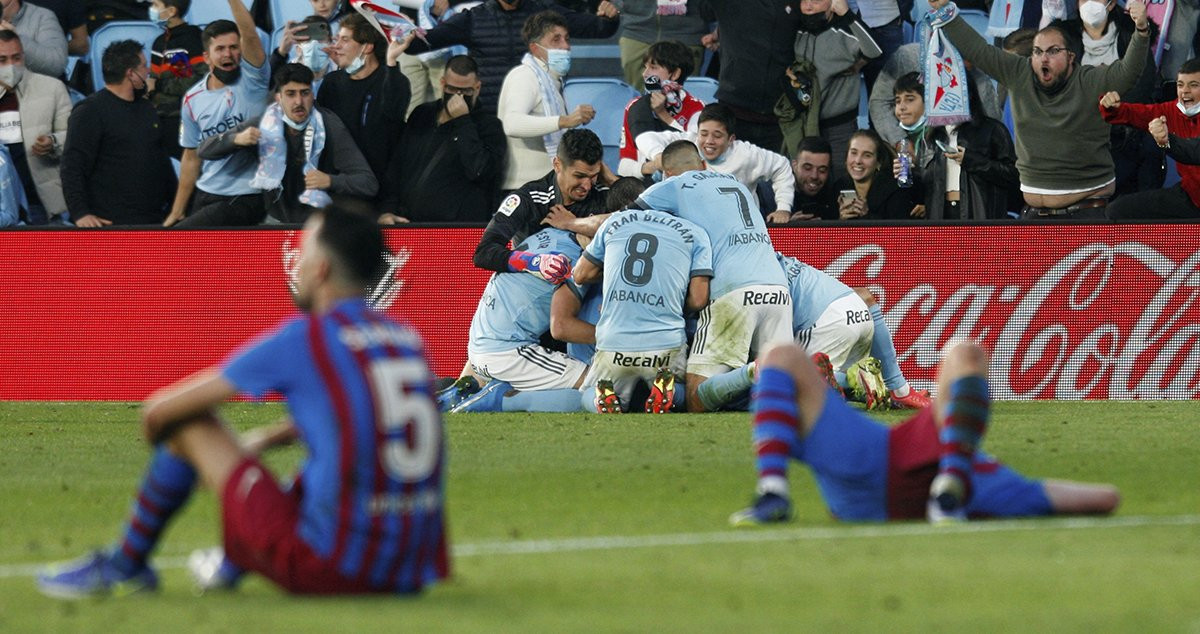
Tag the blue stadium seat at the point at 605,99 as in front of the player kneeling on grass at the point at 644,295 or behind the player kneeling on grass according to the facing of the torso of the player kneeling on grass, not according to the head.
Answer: in front

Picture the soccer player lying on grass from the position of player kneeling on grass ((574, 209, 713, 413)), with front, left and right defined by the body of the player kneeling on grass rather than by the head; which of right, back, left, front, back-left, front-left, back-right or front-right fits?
back

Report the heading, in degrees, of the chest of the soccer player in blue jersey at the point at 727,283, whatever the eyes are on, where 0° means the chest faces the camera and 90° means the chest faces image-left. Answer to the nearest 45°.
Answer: approximately 135°

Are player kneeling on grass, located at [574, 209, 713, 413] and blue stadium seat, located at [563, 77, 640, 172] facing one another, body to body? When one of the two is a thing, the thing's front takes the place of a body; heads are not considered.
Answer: yes

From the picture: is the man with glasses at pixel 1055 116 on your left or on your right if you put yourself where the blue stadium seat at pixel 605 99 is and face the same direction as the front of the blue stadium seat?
on your left

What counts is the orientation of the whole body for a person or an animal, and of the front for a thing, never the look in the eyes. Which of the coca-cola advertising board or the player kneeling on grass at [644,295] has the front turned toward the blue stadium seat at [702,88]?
the player kneeling on grass

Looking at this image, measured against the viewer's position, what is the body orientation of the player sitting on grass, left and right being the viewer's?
facing away from the viewer and to the left of the viewer

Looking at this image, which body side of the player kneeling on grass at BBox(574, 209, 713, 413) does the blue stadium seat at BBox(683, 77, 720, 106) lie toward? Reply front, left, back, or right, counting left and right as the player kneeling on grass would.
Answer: front

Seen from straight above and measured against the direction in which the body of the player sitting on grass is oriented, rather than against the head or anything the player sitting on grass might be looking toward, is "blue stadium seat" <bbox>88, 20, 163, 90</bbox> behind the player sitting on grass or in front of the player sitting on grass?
in front

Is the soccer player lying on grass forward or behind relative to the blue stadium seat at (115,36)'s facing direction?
forward

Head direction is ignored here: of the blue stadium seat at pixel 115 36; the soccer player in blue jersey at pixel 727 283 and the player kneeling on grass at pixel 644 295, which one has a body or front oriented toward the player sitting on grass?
the blue stadium seat

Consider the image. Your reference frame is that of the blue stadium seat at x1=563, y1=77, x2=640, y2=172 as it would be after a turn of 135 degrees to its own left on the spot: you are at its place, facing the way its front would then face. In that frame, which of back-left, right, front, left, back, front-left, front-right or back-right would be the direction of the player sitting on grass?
back-right

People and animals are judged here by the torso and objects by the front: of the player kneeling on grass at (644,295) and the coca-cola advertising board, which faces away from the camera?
the player kneeling on grass

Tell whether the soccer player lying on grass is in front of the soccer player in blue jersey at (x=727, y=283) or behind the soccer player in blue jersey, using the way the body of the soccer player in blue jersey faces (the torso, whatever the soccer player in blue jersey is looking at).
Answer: behind

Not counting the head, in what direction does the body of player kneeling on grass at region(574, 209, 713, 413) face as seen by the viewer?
away from the camera
